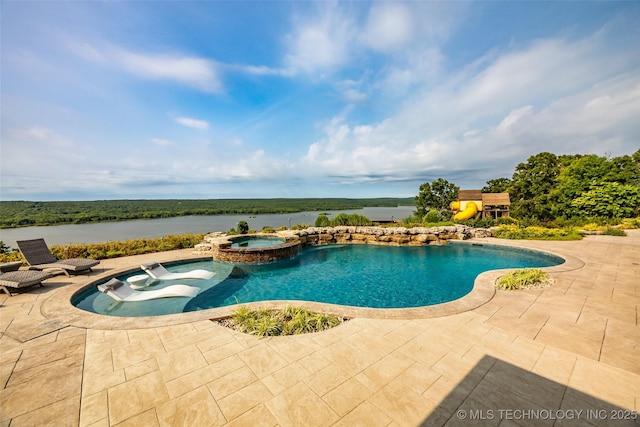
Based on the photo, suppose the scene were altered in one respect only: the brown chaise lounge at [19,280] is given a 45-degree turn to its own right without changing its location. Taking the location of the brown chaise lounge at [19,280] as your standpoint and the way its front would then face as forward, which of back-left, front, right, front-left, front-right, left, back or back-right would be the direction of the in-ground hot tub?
front-left

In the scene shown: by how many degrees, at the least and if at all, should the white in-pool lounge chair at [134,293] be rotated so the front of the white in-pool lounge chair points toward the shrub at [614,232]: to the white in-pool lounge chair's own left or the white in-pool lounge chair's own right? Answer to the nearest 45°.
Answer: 0° — it already faces it

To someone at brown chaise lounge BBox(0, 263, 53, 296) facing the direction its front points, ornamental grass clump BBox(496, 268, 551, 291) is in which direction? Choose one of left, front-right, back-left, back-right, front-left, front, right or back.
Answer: front-right

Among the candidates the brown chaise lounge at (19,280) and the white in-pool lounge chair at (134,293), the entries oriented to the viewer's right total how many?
2

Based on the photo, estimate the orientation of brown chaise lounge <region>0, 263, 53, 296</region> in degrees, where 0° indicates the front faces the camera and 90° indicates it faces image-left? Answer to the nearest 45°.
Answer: approximately 270°

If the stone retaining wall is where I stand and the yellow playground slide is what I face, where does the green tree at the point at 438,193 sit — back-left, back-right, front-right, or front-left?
front-left

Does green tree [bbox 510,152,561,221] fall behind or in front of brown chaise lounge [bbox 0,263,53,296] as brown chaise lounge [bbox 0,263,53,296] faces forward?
in front

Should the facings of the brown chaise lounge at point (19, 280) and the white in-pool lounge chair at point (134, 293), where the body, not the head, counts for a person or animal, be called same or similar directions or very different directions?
same or similar directions

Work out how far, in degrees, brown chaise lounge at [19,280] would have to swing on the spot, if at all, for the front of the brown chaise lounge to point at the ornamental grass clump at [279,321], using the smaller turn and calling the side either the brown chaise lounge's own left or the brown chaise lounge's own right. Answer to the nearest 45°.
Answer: approximately 45° to the brown chaise lounge's own right

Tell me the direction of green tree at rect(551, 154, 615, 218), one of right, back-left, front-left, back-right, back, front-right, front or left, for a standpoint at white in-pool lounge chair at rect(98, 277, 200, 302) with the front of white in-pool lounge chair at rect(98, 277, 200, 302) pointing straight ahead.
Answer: front

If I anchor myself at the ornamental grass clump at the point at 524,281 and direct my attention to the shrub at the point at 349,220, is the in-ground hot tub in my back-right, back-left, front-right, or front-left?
front-left

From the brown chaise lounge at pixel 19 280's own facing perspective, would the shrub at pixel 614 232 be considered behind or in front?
in front

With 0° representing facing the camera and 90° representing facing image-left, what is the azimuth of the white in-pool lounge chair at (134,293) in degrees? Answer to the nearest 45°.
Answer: approximately 270°

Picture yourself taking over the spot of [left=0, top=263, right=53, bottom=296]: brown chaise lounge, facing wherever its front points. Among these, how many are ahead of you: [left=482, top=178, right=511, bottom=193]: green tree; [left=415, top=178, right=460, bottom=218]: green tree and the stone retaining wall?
3
